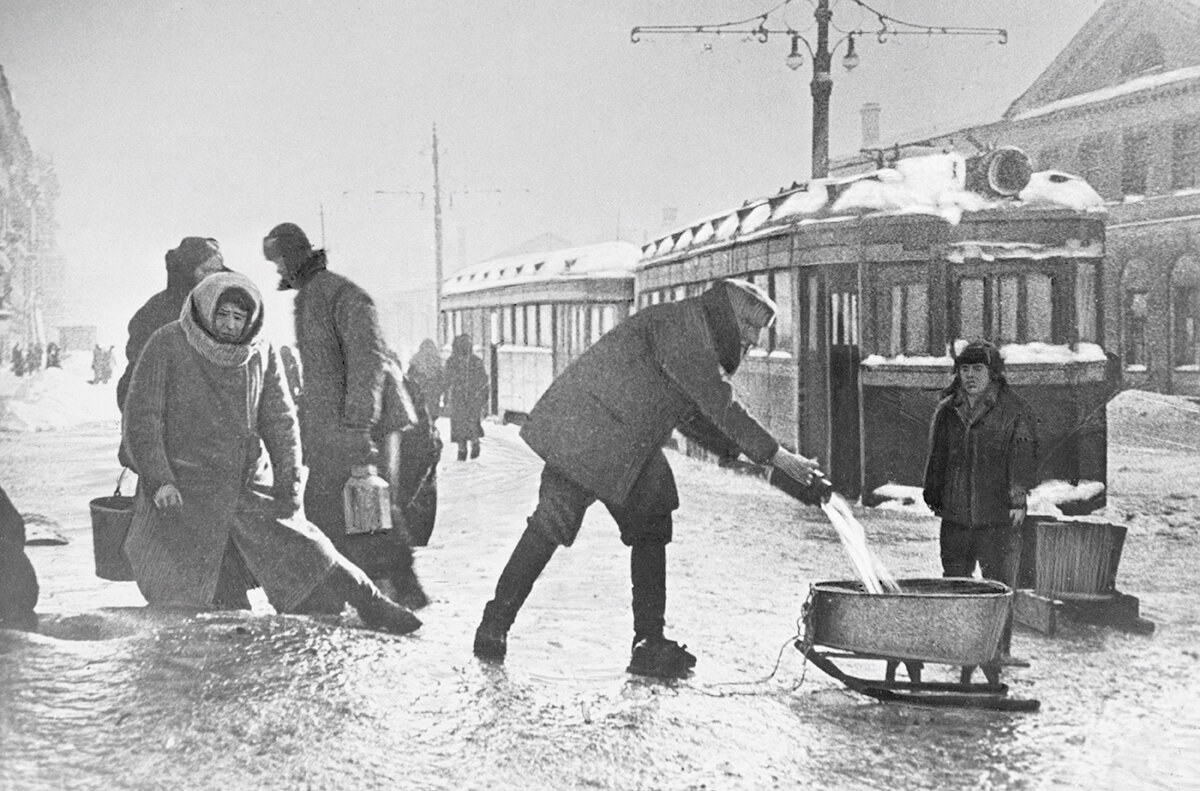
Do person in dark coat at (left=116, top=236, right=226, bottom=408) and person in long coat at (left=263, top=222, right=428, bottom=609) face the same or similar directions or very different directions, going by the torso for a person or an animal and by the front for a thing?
very different directions

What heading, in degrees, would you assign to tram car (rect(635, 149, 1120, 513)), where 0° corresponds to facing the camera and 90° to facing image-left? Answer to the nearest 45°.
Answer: approximately 315°

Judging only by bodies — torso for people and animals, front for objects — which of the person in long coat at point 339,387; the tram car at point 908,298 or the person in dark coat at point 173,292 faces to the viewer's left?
the person in long coat at point 339,387

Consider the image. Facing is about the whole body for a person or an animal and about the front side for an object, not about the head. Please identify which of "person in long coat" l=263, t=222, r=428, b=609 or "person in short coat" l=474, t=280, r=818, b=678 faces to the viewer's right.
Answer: "person in short coat" l=474, t=280, r=818, b=678

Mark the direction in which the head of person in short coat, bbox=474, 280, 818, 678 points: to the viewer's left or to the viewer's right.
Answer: to the viewer's right

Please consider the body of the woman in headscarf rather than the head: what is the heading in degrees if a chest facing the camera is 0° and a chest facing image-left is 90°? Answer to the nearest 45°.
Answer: approximately 315°

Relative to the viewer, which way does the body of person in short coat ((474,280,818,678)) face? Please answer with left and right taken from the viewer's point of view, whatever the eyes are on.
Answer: facing to the right of the viewer

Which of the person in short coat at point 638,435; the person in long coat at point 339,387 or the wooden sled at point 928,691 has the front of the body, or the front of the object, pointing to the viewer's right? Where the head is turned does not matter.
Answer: the person in short coat at point 638,435

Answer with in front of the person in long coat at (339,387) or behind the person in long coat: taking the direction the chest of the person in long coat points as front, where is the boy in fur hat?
behind

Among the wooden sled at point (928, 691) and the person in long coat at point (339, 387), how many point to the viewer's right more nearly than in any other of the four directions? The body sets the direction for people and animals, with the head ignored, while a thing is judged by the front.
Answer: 0

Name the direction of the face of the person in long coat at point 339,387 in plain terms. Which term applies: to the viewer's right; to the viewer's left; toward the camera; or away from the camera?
to the viewer's left

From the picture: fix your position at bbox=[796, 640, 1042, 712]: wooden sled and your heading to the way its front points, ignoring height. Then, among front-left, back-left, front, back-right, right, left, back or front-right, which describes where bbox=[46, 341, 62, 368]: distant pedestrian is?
front

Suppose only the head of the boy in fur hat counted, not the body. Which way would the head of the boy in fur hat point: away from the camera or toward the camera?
toward the camera

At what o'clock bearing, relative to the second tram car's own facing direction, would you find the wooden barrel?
The wooden barrel is roughly at 1 o'clock from the second tram car.

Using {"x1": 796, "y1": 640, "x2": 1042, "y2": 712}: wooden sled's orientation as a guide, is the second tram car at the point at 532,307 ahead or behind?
ahead
